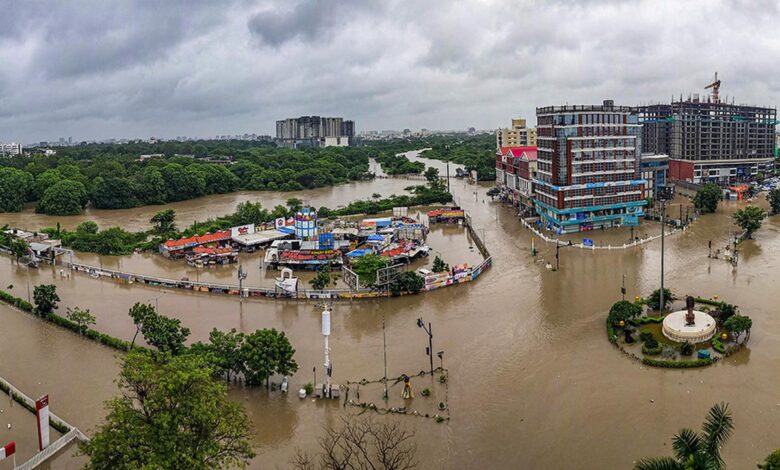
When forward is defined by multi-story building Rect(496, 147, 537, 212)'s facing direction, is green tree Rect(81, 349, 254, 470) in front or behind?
in front

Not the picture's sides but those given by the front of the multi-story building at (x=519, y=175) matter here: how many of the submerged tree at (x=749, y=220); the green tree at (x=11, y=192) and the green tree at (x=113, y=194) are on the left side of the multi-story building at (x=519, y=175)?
1

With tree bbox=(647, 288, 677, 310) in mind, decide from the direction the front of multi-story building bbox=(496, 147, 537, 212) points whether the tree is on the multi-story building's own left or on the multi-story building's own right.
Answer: on the multi-story building's own left

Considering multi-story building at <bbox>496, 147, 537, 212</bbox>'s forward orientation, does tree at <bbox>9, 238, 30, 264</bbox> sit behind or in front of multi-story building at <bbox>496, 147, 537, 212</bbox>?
in front

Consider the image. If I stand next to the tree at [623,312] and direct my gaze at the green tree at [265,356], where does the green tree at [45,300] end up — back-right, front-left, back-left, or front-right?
front-right

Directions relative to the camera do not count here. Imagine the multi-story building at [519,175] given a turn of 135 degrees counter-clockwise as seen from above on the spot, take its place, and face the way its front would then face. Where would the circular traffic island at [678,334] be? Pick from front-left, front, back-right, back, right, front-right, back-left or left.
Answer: right

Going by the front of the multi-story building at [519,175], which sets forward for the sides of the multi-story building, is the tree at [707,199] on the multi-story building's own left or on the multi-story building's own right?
on the multi-story building's own left

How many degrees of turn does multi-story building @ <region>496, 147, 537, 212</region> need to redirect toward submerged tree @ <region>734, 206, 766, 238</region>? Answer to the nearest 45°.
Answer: approximately 90° to its left

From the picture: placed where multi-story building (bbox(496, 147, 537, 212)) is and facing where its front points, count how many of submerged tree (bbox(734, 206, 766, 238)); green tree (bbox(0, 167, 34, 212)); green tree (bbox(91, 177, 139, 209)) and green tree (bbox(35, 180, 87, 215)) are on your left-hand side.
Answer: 1

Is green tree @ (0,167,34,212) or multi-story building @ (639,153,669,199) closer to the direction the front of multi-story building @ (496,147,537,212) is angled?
the green tree

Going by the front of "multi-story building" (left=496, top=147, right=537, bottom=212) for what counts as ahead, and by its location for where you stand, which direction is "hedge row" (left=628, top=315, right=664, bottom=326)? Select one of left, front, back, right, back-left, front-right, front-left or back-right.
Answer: front-left

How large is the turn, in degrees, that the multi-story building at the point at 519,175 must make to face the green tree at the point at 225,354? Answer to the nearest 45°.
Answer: approximately 45° to its left

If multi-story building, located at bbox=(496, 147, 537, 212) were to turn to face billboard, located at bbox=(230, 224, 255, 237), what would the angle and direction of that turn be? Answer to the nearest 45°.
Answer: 0° — it already faces it

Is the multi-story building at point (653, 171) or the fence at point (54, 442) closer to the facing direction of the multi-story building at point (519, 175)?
the fence

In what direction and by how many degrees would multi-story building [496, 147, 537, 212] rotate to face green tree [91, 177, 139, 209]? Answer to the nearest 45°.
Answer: approximately 45° to its right

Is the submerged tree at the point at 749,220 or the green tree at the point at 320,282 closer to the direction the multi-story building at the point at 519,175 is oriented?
the green tree

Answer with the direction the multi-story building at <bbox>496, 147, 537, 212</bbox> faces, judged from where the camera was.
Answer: facing the viewer and to the left of the viewer

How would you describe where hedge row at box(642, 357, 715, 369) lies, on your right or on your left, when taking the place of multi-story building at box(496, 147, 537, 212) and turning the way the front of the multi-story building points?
on your left
